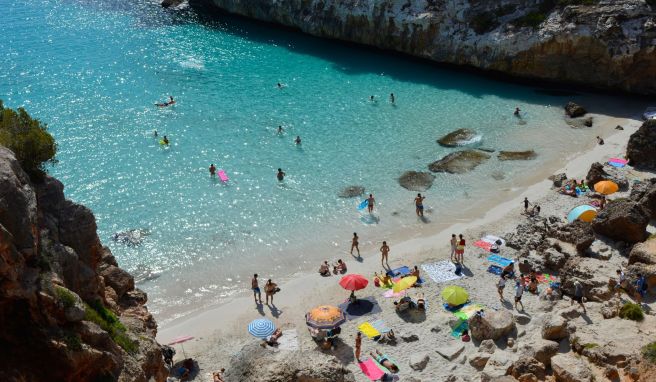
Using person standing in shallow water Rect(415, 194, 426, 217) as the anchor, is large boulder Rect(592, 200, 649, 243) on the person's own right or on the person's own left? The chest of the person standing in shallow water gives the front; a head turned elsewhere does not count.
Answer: on the person's own right

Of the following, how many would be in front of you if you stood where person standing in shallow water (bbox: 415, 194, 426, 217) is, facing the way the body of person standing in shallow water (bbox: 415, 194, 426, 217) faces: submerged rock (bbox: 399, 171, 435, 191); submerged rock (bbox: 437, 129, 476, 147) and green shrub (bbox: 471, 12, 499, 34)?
3

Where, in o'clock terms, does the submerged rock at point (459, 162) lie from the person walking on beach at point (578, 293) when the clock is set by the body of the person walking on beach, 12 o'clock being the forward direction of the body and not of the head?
The submerged rock is roughly at 2 o'clock from the person walking on beach.

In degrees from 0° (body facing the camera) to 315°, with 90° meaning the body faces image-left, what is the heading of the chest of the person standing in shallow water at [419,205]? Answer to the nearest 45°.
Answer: approximately 180°
